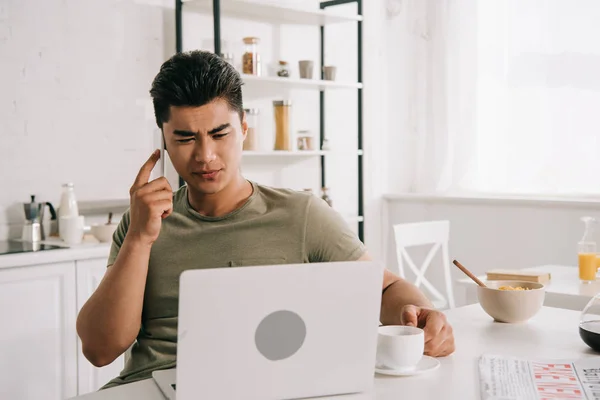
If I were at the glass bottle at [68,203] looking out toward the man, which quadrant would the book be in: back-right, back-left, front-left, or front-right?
front-left

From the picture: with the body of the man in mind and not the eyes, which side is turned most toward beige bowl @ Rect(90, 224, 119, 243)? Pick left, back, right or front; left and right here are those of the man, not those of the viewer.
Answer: back

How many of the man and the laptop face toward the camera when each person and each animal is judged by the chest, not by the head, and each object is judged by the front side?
1

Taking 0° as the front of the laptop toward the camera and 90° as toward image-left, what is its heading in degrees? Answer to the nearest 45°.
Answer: approximately 180°

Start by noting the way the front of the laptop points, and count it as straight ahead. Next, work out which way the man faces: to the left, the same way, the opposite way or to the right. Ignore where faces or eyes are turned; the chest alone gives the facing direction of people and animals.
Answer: the opposite way

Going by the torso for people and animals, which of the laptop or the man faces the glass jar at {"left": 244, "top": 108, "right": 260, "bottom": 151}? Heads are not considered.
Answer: the laptop

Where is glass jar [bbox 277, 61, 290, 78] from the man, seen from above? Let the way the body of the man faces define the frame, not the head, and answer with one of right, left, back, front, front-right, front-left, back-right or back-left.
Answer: back

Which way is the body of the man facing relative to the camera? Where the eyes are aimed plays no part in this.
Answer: toward the camera
